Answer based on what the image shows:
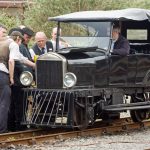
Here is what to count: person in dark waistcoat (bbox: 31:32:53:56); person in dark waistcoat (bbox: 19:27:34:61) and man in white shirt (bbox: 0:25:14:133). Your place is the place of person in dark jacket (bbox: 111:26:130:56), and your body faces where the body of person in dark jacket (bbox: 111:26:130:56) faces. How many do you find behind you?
0

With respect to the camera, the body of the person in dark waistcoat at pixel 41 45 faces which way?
toward the camera

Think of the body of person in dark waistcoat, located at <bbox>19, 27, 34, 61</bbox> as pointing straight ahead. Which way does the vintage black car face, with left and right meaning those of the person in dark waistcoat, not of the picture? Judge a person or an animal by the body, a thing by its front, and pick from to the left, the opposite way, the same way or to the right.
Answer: to the right

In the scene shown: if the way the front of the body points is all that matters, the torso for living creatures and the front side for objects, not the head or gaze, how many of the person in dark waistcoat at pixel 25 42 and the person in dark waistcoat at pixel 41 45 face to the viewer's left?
0

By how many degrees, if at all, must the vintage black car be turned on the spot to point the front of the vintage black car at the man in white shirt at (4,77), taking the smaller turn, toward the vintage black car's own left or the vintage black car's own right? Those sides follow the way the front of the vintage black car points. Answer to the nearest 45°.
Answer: approximately 45° to the vintage black car's own right

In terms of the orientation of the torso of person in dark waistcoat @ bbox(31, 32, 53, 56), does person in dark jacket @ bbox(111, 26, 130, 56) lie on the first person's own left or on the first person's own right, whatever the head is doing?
on the first person's own left

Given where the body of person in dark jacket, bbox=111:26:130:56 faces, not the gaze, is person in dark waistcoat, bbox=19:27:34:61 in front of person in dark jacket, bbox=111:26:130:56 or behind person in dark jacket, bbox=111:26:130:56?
in front

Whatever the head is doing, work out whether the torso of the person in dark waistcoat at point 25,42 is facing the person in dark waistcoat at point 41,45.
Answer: no

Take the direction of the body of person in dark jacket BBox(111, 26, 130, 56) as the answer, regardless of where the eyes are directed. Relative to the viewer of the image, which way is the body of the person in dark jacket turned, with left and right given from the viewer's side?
facing the viewer and to the left of the viewer

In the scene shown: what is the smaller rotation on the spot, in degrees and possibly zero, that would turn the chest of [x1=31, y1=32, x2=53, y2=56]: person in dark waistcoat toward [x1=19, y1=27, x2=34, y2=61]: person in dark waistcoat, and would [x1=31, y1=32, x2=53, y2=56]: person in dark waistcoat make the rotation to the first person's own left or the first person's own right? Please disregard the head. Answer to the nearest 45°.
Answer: approximately 45° to the first person's own right

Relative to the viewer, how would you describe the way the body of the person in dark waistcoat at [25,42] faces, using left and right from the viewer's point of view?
facing the viewer and to the right of the viewer

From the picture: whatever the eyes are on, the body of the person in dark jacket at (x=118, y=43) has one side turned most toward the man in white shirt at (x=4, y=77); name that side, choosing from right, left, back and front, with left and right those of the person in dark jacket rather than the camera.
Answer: front

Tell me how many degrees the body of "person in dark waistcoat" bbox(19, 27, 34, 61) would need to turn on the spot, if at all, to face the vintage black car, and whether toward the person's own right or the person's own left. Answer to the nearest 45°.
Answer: approximately 45° to the person's own left
